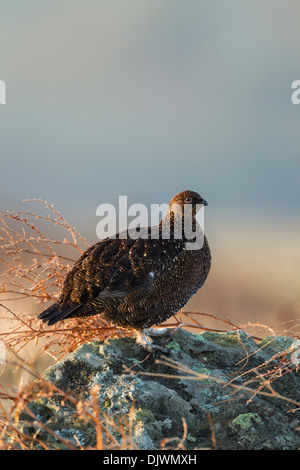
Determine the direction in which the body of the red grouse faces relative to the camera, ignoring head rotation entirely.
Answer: to the viewer's right
